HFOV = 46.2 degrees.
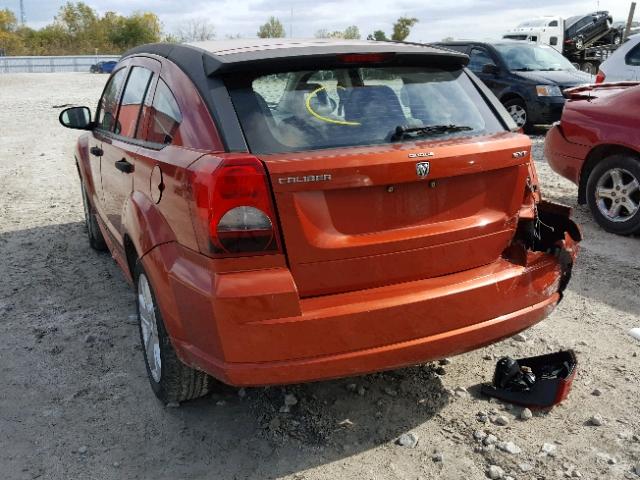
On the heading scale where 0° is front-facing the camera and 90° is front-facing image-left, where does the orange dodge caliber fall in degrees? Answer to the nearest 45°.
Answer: approximately 135°

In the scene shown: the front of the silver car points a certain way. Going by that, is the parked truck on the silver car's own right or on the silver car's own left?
on the silver car's own left

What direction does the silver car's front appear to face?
to the viewer's right

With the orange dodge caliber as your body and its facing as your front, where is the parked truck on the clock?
The parked truck is roughly at 2 o'clock from the orange dodge caliber.

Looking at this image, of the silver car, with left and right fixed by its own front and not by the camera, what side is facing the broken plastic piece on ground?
right

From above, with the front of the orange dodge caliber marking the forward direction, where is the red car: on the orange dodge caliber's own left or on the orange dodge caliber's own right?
on the orange dodge caliber's own right

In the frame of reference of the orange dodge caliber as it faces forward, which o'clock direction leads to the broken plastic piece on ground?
The broken plastic piece on ground is roughly at 4 o'clock from the orange dodge caliber.

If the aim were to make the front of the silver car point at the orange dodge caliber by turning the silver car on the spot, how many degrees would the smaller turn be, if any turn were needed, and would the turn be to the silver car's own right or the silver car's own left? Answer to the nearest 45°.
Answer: approximately 90° to the silver car's own right

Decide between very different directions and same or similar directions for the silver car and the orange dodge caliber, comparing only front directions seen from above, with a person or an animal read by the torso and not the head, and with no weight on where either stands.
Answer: very different directions

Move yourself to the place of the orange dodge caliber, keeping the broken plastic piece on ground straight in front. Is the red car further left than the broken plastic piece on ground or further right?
left
